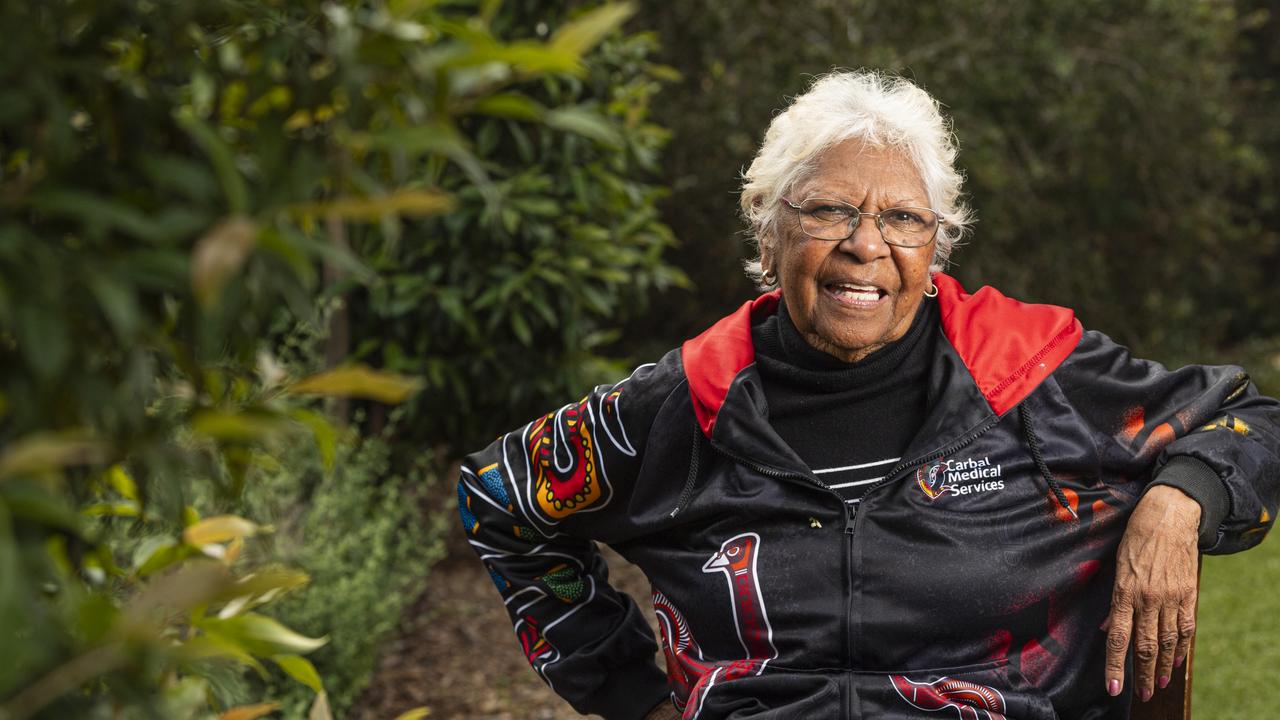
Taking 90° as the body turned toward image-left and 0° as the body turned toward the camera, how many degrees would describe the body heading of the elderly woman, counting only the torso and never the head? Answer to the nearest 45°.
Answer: approximately 0°
